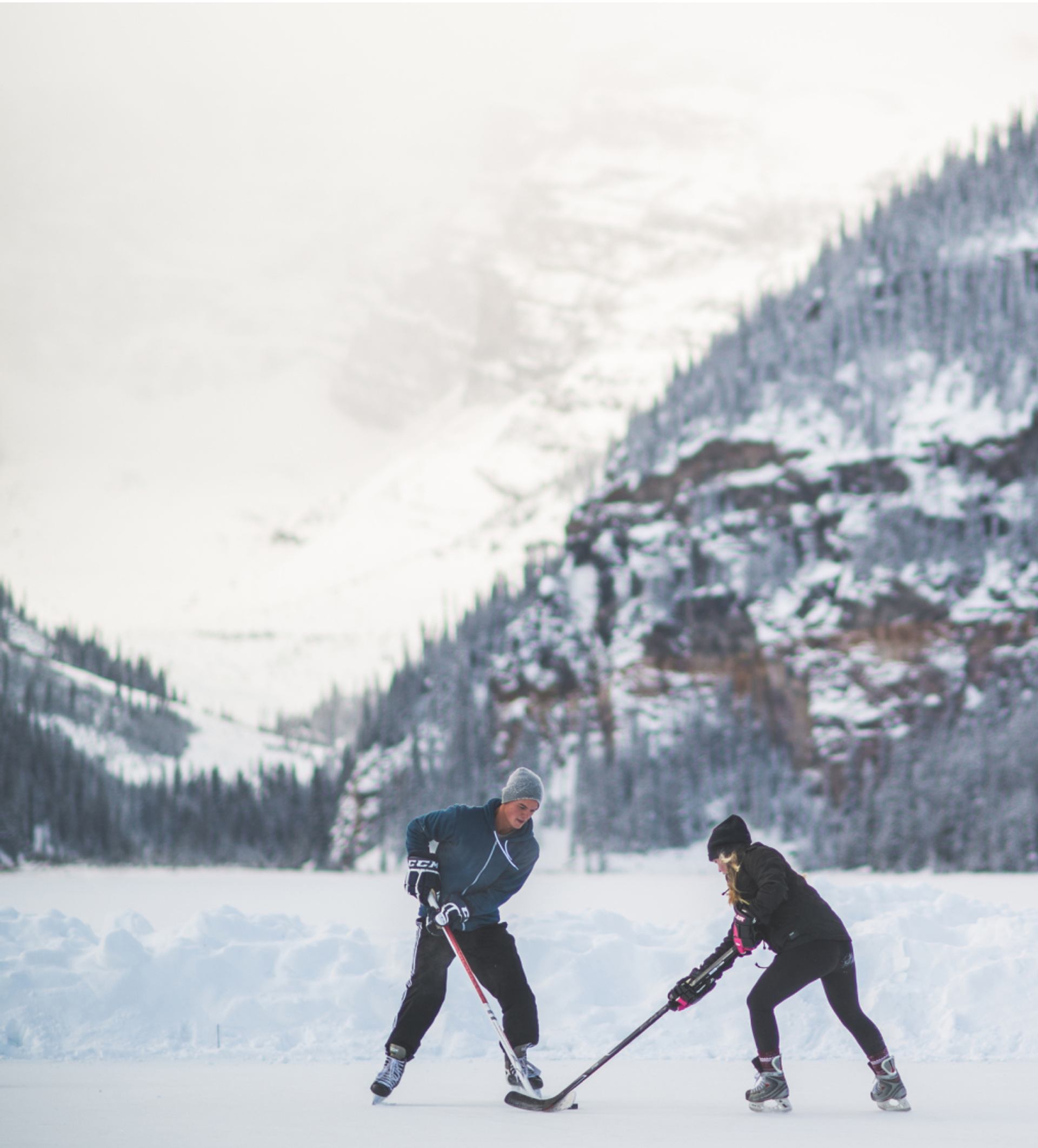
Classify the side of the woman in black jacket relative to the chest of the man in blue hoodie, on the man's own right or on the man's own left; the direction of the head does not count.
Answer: on the man's own left

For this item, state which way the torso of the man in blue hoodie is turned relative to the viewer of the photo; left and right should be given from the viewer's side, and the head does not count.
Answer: facing the viewer

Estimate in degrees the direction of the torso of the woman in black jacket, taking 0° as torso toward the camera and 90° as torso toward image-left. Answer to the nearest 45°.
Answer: approximately 90°

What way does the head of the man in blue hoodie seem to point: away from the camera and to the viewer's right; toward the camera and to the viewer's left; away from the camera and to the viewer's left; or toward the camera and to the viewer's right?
toward the camera and to the viewer's right

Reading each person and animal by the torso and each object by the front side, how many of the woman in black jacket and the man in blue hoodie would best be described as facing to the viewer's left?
1

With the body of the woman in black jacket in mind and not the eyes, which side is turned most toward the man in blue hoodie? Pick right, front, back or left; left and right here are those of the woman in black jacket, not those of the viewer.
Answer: front
